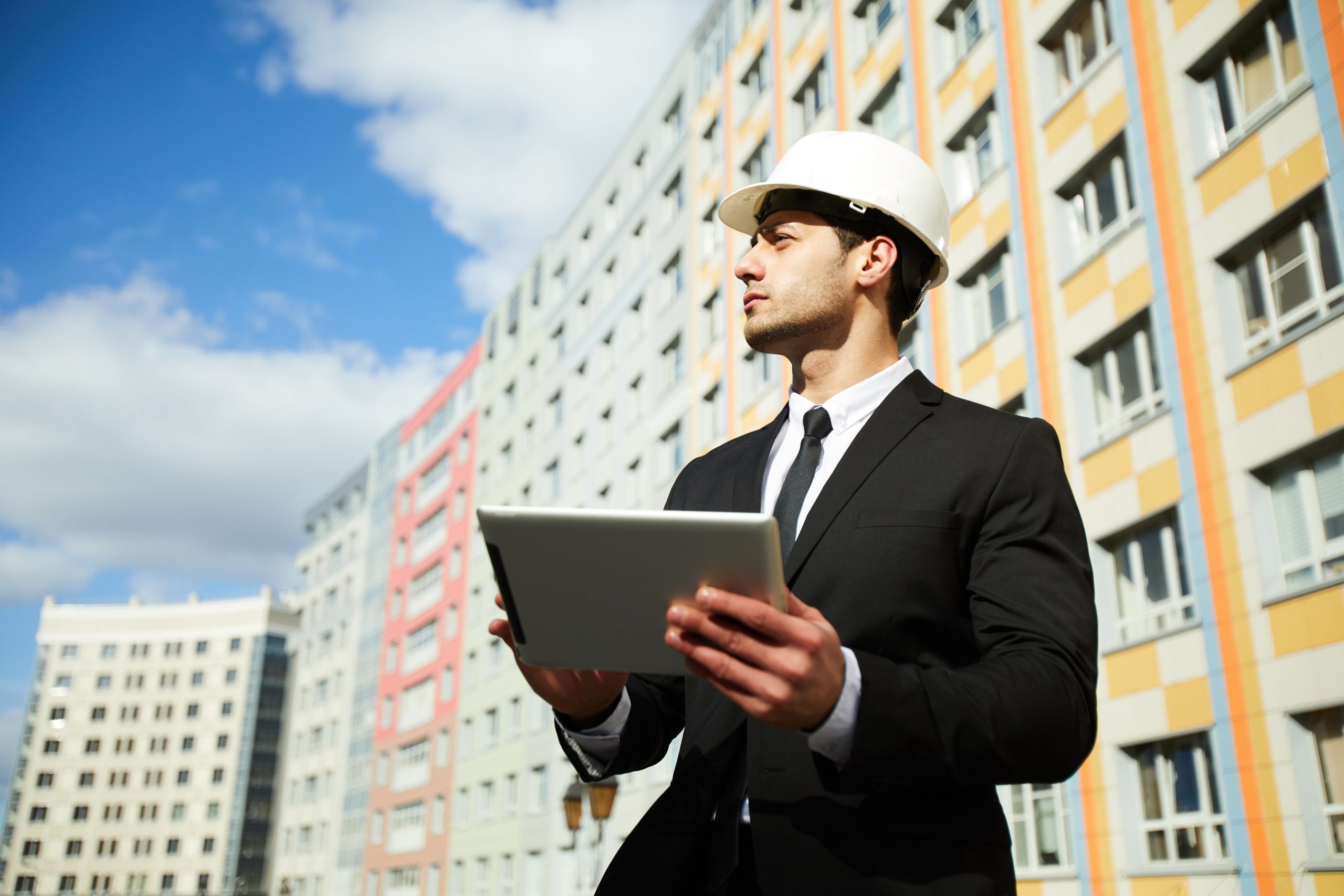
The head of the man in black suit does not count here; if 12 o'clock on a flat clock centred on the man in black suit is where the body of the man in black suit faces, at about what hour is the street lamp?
The street lamp is roughly at 4 o'clock from the man in black suit.

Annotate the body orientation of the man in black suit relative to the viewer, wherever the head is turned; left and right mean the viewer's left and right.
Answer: facing the viewer and to the left of the viewer

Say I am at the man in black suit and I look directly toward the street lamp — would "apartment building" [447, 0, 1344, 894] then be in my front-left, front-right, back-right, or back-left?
front-right

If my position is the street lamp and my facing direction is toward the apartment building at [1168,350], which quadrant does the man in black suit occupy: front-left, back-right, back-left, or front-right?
front-right

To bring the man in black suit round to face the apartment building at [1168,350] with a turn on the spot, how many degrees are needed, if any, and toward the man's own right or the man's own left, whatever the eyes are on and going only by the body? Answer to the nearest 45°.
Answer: approximately 135° to the man's own right

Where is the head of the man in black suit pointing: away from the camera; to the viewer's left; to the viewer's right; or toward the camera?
to the viewer's left
